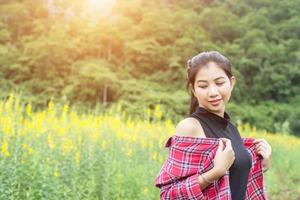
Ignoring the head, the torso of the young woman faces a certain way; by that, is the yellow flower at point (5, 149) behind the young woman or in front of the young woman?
behind

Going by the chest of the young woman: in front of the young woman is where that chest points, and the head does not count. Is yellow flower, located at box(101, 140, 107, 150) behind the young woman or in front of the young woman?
behind

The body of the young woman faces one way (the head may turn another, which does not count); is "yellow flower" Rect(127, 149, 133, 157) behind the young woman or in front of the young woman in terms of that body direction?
behind

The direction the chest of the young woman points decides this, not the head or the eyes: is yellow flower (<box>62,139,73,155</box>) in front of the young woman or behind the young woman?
behind
